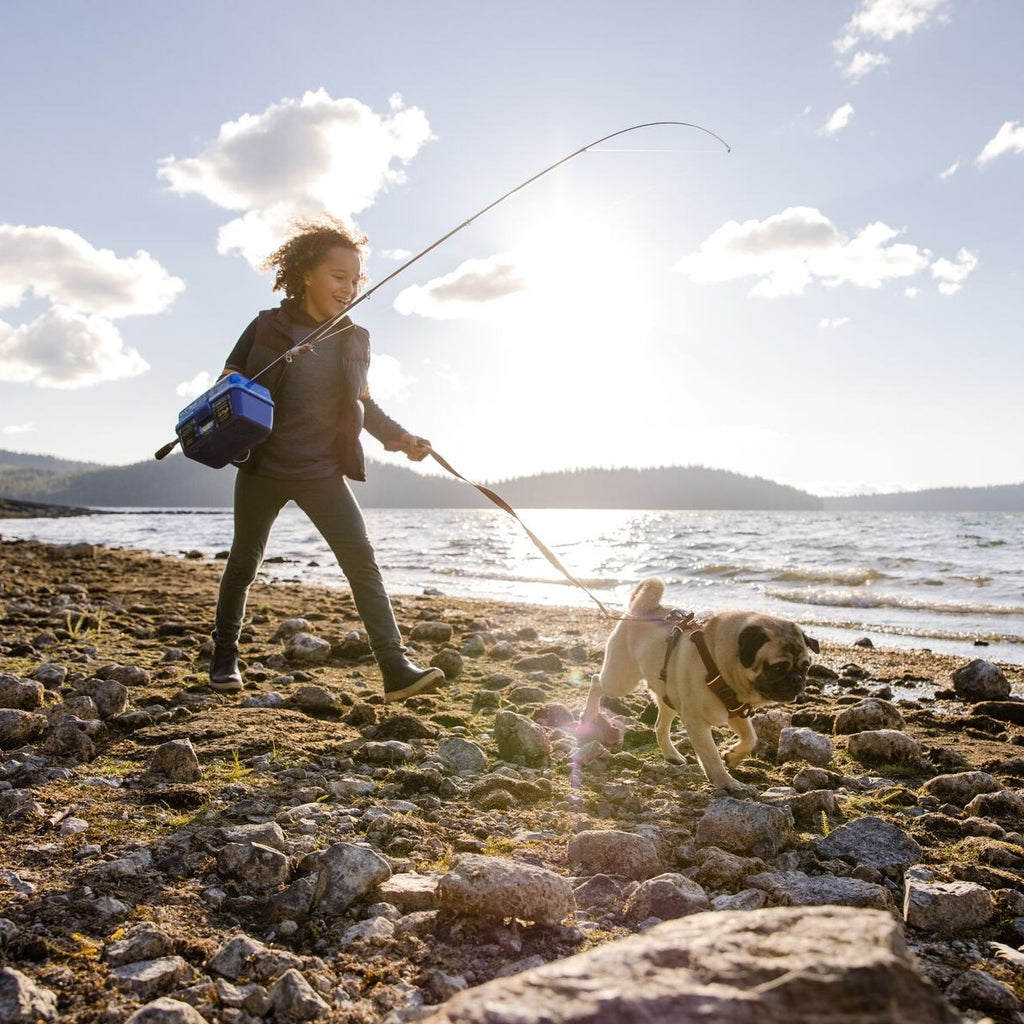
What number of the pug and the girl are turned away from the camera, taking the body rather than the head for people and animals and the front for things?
0

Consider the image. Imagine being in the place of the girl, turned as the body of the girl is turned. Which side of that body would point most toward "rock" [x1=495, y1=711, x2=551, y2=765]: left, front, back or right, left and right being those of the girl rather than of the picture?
front

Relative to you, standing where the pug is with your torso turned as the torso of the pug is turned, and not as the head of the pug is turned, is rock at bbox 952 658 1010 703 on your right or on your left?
on your left

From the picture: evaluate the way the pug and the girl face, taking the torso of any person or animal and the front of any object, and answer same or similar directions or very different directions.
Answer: same or similar directions

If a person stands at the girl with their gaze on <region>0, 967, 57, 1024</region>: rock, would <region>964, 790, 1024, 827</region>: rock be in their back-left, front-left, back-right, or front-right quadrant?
front-left

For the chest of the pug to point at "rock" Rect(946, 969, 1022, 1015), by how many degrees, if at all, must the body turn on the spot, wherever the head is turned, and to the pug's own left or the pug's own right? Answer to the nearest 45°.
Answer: approximately 45° to the pug's own right

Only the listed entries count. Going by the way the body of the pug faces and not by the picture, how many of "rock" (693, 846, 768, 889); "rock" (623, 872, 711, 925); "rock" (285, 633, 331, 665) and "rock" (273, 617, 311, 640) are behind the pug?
2

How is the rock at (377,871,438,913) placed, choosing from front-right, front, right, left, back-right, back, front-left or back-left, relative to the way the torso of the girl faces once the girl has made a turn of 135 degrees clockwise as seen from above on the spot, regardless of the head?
left

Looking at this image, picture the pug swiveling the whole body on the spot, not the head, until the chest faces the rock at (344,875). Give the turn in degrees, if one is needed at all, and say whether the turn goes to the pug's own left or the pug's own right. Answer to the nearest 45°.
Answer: approximately 90° to the pug's own right

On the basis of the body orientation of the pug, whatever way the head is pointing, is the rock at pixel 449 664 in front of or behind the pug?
behind

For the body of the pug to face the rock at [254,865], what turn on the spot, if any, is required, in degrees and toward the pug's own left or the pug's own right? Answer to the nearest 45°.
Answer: approximately 90° to the pug's own right

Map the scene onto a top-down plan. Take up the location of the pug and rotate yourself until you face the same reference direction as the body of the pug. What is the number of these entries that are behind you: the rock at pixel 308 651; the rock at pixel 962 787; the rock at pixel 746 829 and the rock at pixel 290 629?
2

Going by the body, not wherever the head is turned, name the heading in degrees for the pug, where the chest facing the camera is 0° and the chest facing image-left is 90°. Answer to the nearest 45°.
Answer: approximately 315°

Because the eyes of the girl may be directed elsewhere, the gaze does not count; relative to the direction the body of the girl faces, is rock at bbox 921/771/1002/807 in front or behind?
in front

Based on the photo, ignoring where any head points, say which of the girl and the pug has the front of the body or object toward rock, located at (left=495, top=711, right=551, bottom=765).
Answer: the girl
